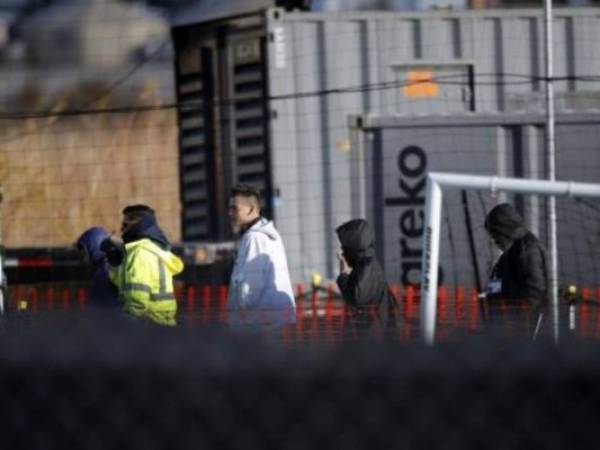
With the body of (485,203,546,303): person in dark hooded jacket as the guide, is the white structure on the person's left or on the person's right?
on the person's left

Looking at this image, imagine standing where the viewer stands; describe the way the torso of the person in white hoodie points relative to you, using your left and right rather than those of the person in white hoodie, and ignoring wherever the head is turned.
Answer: facing to the left of the viewer

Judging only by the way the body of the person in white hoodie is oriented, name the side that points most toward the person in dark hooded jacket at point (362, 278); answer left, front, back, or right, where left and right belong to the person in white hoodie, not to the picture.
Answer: back

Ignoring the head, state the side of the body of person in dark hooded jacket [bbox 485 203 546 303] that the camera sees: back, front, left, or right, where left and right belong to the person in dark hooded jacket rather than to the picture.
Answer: left

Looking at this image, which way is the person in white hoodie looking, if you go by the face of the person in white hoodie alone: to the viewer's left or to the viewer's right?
to the viewer's left

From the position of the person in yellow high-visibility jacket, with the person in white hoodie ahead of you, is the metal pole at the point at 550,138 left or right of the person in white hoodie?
left
